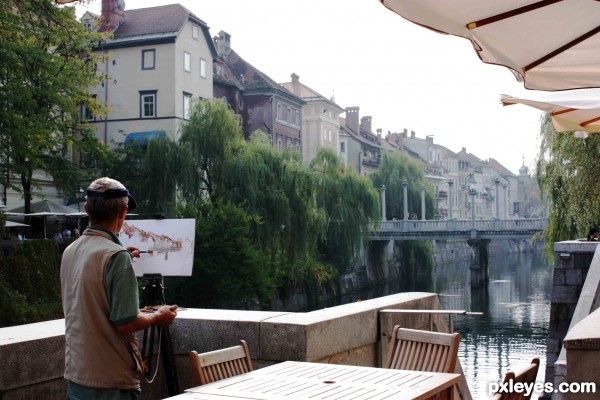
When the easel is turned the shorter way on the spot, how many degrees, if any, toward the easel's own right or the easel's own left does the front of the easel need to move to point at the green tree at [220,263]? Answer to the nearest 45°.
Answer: approximately 135° to the easel's own right

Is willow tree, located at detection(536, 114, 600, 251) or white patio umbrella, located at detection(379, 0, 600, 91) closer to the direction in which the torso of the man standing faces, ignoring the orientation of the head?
the willow tree

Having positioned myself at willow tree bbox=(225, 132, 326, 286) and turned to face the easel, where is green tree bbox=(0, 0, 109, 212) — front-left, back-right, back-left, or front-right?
front-right

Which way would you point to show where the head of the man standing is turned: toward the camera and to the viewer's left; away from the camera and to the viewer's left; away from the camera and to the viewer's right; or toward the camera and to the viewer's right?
away from the camera and to the viewer's right

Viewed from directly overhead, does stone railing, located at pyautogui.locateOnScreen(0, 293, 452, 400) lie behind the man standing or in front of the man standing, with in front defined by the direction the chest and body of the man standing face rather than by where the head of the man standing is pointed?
in front

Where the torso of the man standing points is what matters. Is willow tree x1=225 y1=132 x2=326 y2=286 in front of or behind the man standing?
in front

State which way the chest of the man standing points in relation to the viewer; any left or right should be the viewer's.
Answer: facing away from the viewer and to the right of the viewer

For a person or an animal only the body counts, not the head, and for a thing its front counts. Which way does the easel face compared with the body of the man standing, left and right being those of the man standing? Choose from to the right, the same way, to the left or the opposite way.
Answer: the opposite way

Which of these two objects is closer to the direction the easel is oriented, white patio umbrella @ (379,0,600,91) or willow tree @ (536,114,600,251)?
the white patio umbrella

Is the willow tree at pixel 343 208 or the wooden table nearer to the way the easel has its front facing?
the wooden table

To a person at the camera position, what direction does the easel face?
facing the viewer and to the left of the viewer

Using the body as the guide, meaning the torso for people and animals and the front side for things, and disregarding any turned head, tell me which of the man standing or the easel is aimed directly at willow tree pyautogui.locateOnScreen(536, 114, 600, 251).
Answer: the man standing
